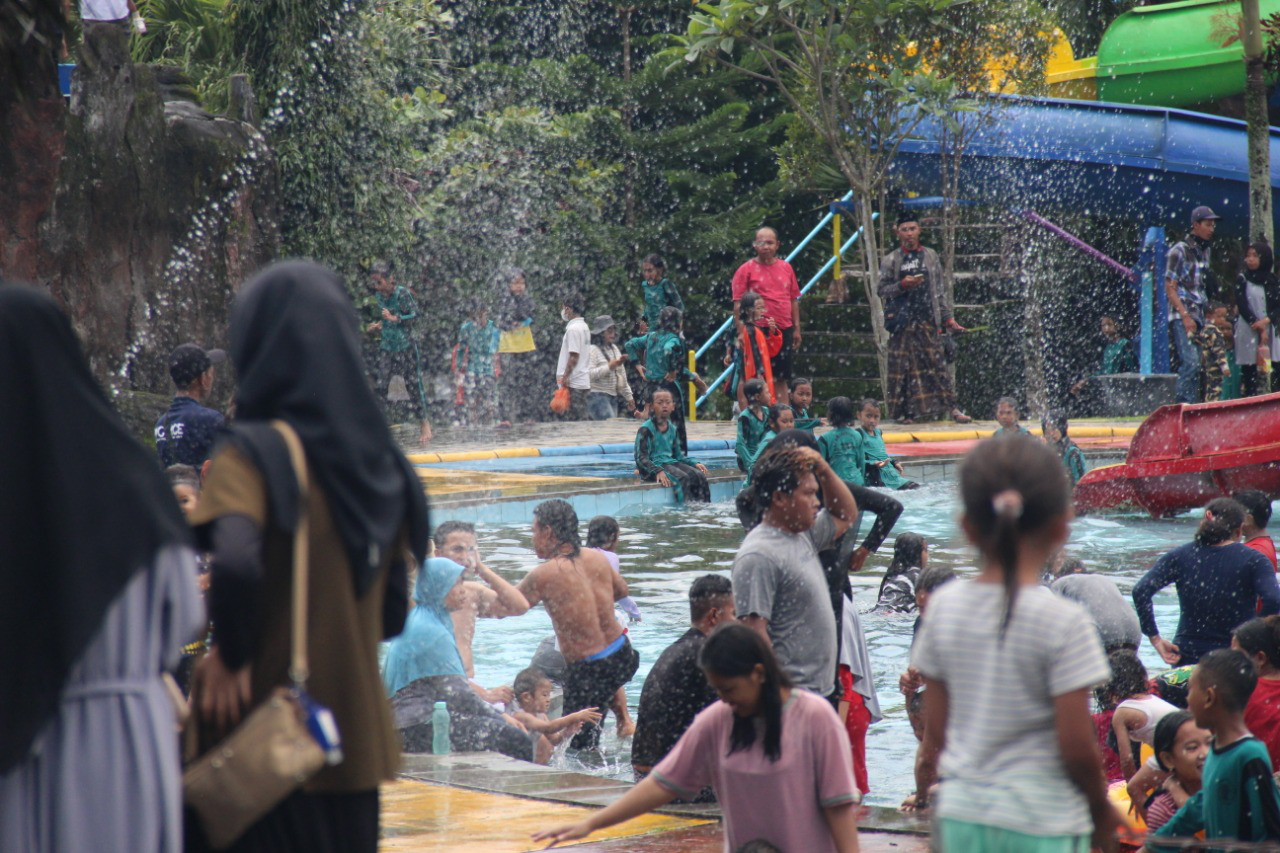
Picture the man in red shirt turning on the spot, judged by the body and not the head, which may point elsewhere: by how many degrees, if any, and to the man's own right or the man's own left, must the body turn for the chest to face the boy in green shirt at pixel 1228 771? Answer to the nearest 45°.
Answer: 0° — they already face them

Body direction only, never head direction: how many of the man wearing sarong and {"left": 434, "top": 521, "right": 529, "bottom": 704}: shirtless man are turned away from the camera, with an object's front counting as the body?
0

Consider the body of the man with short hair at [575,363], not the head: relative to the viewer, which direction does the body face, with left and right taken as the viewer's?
facing to the left of the viewer

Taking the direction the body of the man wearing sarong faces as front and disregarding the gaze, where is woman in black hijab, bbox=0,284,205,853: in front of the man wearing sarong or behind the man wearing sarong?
in front

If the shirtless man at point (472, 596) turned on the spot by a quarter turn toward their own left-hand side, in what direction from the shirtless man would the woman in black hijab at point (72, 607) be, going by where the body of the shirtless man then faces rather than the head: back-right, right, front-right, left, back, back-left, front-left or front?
back-right

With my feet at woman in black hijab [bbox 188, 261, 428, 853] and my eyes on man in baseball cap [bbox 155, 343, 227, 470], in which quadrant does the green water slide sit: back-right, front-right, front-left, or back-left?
front-right

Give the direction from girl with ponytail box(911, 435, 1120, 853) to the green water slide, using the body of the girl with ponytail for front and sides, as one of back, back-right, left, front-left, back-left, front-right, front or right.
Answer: front

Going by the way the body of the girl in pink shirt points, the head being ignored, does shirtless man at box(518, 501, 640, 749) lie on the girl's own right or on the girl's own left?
on the girl's own right

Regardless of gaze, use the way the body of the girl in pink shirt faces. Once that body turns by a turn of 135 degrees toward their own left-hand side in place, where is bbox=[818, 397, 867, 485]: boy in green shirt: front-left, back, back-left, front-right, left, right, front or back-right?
left

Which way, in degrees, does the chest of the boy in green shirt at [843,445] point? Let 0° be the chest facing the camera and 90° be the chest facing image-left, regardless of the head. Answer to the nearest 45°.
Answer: approximately 180°

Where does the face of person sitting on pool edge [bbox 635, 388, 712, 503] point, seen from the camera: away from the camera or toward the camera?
toward the camera

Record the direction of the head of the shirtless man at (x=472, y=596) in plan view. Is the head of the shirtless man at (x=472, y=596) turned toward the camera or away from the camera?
toward the camera

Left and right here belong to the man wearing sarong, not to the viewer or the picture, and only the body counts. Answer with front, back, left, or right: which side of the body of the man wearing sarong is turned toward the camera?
front

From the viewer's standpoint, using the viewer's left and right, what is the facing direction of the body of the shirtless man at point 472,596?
facing the viewer and to the right of the viewer

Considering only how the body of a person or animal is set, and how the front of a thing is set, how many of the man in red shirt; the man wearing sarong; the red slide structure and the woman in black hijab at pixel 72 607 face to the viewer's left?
1

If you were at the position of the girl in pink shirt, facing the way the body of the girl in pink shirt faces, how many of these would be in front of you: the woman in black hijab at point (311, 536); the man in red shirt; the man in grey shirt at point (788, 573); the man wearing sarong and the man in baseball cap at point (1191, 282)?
1

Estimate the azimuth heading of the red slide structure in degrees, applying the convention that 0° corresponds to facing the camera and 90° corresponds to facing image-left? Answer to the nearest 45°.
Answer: approximately 90°

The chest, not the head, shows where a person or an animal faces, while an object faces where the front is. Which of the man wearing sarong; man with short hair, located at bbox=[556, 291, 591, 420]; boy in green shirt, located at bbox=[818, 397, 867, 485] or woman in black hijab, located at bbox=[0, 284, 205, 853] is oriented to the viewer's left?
the man with short hair

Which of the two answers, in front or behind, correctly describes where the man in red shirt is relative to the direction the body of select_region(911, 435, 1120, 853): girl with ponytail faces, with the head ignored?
in front
